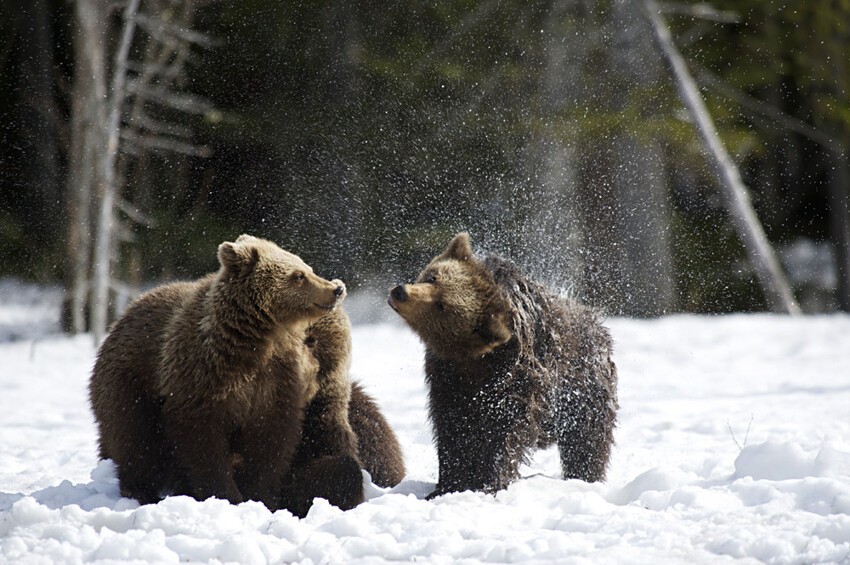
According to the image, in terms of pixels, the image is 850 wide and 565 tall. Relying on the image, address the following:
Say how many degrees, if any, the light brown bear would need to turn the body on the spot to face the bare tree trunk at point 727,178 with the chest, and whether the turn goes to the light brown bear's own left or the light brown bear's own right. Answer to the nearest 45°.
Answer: approximately 90° to the light brown bear's own left

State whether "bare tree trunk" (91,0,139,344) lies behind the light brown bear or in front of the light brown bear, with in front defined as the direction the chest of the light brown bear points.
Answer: behind

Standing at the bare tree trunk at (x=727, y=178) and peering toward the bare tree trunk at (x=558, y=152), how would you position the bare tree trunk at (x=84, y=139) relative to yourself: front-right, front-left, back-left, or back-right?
front-left

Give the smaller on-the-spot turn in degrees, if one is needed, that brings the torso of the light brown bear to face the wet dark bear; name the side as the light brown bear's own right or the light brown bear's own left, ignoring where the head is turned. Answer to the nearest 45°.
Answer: approximately 45° to the light brown bear's own left

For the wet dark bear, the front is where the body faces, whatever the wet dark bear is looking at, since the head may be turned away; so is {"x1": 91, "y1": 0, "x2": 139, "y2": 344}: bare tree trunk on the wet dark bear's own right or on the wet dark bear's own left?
on the wet dark bear's own right

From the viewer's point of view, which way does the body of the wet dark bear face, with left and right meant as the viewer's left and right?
facing the viewer and to the left of the viewer

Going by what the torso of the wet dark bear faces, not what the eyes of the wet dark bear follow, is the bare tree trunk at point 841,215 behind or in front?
behind

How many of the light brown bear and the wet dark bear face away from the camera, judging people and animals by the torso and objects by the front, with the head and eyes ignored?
0

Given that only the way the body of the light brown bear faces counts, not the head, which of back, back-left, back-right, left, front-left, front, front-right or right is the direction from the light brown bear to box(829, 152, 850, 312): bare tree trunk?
left

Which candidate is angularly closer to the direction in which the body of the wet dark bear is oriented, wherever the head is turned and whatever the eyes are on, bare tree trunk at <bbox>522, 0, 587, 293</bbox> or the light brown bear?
the light brown bear

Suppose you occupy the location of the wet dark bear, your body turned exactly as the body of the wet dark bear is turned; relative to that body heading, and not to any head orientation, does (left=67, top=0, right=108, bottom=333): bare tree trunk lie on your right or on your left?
on your right

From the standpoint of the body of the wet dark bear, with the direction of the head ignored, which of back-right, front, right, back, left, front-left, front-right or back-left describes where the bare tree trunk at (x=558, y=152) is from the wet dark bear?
back-right
